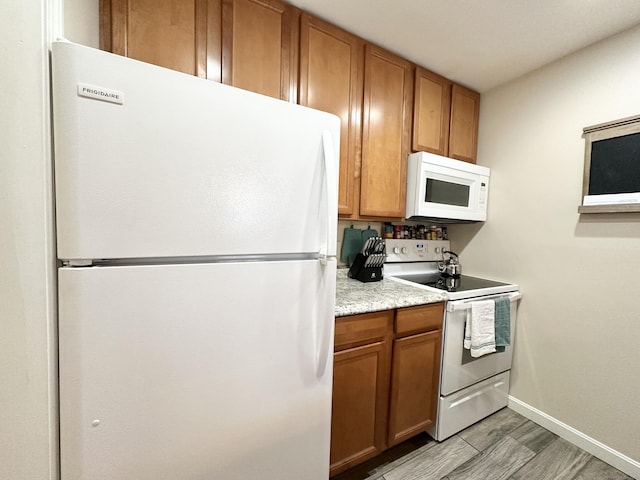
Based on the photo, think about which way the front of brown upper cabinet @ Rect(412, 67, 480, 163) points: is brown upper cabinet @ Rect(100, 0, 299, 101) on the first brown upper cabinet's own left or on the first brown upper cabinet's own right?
on the first brown upper cabinet's own right
